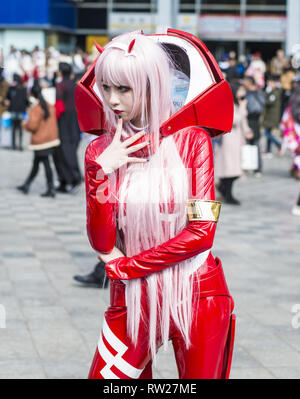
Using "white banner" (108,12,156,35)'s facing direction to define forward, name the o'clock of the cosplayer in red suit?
The cosplayer in red suit is roughly at 12 o'clock from the white banner.

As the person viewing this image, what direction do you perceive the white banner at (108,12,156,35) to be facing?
facing the viewer

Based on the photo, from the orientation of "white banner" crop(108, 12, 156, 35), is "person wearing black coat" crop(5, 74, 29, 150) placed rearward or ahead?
ahead

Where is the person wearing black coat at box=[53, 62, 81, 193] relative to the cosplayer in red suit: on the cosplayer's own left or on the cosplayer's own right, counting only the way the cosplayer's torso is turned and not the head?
on the cosplayer's own right

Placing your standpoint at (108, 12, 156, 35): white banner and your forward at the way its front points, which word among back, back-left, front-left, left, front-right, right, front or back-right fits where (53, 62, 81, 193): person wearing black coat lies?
front

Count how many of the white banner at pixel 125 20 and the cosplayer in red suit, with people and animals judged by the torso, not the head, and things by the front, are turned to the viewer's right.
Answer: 0

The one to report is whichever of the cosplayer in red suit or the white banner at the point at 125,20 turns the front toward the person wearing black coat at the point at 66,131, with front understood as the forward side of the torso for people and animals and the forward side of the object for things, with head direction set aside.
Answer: the white banner

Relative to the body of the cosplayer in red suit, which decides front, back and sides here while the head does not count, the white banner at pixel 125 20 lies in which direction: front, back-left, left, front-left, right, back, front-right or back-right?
back-right

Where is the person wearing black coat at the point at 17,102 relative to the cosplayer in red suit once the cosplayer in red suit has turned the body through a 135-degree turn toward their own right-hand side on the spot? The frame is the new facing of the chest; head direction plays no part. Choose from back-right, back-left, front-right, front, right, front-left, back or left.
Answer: front

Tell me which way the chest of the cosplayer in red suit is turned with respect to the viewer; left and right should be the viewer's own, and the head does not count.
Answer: facing the viewer and to the left of the viewer
